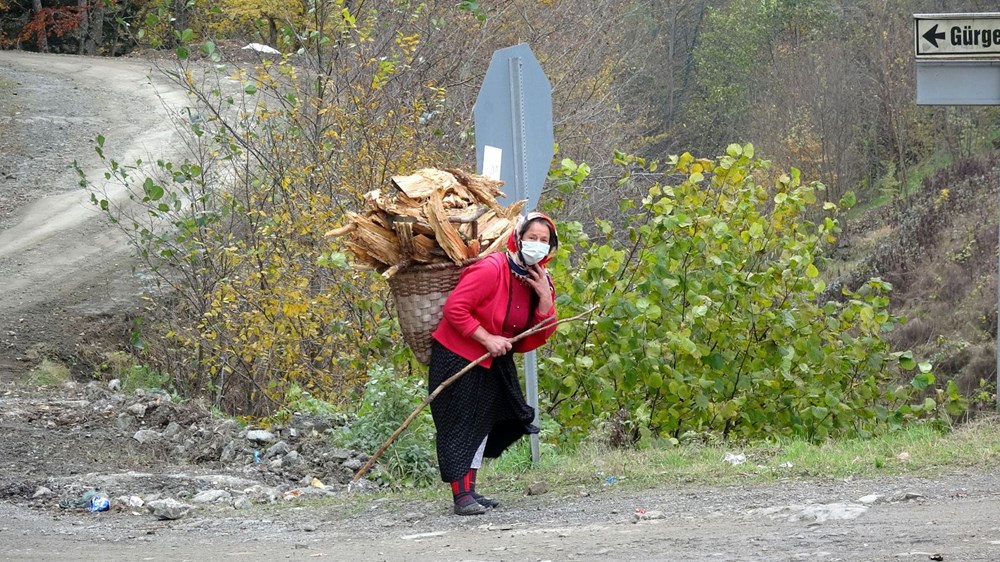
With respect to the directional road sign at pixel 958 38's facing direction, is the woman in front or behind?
in front

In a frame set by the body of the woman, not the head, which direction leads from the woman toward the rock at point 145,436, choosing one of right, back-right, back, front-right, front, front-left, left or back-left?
back

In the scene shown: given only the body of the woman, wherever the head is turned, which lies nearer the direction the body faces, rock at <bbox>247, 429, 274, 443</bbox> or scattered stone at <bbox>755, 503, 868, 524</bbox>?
the scattered stone

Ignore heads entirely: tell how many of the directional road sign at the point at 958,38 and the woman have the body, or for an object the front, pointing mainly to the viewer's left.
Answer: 0

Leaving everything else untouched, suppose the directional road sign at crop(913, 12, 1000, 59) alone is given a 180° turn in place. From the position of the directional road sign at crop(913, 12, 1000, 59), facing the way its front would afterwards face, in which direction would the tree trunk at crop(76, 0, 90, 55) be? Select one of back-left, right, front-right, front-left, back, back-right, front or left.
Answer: front-left

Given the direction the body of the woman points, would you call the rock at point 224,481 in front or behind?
behind

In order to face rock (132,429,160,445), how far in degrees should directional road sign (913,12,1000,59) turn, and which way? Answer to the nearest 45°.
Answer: approximately 90° to its right

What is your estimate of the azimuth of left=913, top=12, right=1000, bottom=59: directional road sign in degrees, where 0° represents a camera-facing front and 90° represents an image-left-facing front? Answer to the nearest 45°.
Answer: approximately 0°

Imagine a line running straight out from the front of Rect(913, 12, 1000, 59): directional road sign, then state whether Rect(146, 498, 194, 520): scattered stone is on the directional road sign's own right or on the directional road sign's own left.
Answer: on the directional road sign's own right

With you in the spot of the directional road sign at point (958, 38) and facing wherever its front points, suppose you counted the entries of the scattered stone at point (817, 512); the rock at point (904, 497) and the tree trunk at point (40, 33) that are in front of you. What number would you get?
2

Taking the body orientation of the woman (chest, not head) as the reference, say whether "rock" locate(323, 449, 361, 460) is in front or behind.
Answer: behind

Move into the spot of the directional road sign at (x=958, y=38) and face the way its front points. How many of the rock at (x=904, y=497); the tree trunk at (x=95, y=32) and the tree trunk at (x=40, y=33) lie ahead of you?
1

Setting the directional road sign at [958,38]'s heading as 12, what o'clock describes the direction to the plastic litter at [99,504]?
The plastic litter is roughly at 2 o'clock from the directional road sign.

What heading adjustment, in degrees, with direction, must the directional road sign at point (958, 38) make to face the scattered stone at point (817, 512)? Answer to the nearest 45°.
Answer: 0° — it already faces it
